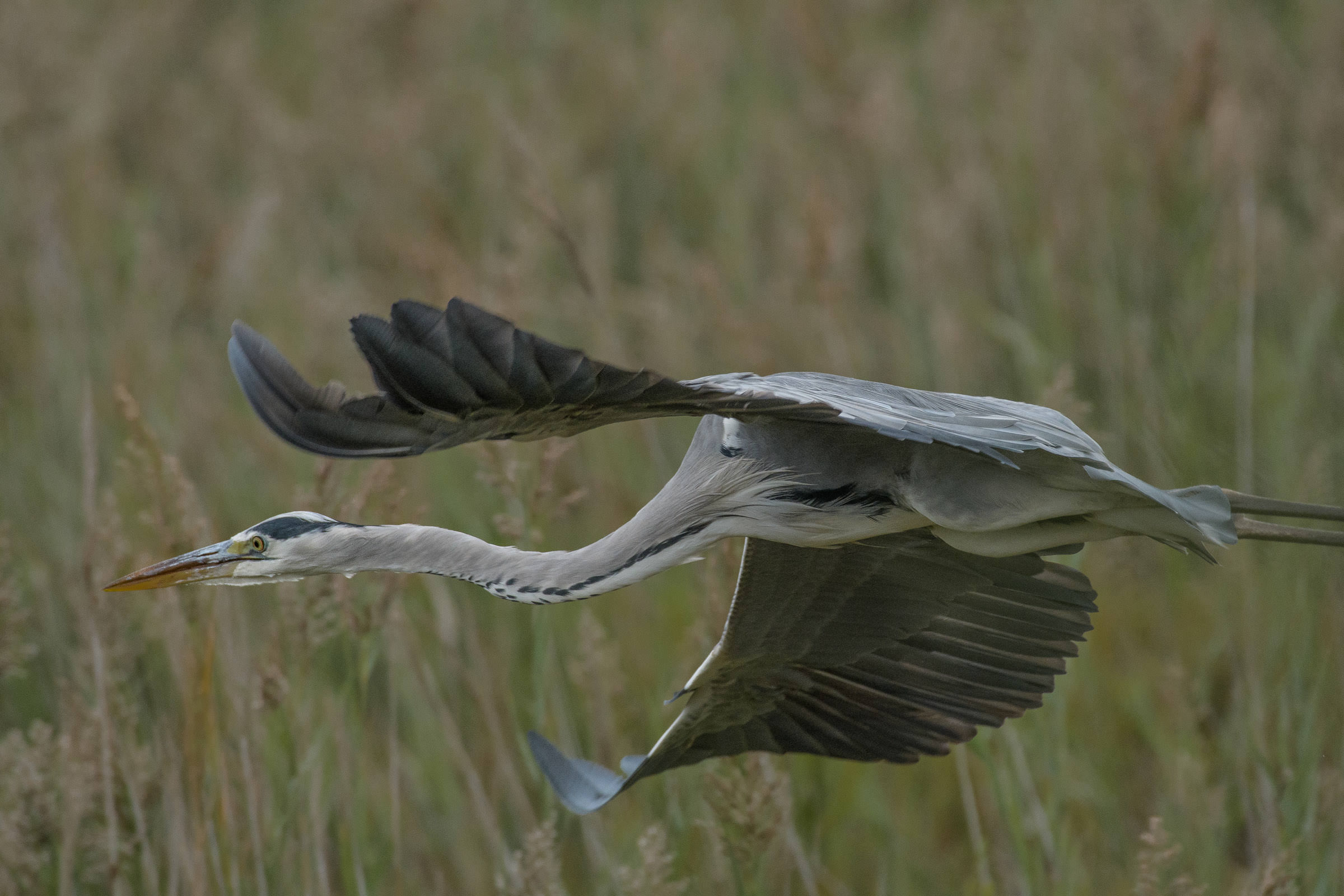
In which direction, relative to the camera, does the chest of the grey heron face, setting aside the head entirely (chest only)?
to the viewer's left
